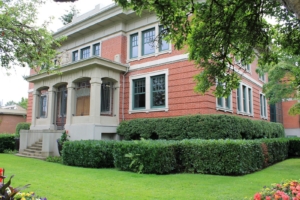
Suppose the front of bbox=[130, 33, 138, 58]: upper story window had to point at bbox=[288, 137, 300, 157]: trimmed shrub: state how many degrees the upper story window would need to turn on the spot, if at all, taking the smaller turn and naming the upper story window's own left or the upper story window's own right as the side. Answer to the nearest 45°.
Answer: approximately 135° to the upper story window's own left

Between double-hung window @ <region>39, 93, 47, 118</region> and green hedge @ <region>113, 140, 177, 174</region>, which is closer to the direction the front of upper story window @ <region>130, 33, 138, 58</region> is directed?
the green hedge

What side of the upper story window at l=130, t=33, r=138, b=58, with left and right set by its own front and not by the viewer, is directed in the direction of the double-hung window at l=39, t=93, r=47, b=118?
right

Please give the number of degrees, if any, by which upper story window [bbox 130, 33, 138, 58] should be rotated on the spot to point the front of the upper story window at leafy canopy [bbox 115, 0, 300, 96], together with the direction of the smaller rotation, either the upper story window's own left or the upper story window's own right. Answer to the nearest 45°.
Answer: approximately 45° to the upper story window's own left

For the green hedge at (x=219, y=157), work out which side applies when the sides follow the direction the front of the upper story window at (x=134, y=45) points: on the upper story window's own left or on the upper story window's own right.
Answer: on the upper story window's own left

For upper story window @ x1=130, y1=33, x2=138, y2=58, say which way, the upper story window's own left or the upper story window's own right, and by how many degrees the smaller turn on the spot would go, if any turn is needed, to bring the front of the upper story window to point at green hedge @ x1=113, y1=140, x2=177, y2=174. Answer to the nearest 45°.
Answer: approximately 45° to the upper story window's own left
